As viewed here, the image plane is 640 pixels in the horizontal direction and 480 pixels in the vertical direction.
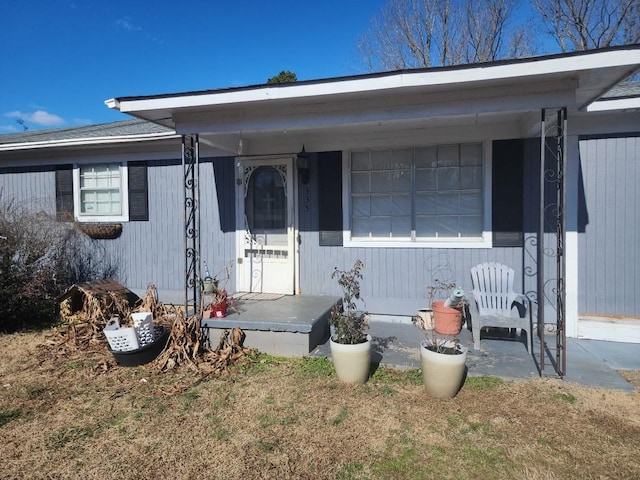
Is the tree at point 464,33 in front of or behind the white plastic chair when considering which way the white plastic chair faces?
behind

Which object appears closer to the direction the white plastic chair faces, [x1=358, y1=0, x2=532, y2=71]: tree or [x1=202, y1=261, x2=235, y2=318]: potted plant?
the potted plant

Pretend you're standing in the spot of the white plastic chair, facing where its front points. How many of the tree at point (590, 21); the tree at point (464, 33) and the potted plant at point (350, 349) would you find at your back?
2

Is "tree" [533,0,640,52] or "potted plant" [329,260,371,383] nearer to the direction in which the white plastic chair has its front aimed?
the potted plant

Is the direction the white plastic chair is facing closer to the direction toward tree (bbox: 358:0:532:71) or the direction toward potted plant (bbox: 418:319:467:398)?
the potted plant

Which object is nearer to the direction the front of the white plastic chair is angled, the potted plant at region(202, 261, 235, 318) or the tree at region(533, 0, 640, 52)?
the potted plant

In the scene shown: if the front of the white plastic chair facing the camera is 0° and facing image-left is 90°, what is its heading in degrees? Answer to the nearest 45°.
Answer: approximately 0°

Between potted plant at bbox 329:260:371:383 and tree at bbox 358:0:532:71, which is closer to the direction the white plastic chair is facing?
the potted plant

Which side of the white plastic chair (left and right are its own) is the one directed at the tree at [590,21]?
back

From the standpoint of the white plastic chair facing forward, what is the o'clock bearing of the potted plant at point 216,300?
The potted plant is roughly at 2 o'clock from the white plastic chair.

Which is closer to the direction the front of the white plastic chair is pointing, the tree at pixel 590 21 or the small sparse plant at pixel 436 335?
the small sparse plant

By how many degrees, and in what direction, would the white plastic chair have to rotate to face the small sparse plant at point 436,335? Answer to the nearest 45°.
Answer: approximately 45° to its right

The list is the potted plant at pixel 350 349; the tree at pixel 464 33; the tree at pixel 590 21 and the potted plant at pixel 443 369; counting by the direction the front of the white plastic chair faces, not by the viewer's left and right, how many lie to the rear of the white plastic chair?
2

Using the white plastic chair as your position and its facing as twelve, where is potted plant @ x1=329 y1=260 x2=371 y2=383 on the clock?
The potted plant is roughly at 1 o'clock from the white plastic chair.
